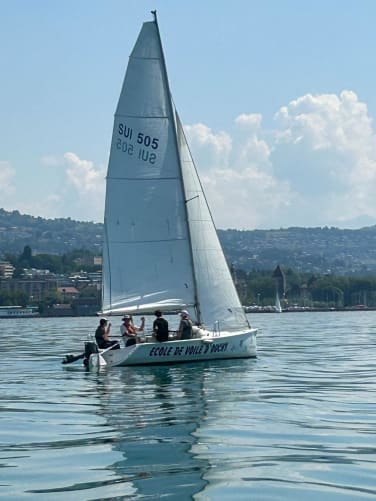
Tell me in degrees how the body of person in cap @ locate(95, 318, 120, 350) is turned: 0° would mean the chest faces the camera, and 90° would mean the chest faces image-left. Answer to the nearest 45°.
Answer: approximately 270°

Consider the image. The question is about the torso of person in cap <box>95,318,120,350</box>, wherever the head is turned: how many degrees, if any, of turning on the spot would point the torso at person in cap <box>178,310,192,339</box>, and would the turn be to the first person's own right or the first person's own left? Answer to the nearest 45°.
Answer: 0° — they already face them

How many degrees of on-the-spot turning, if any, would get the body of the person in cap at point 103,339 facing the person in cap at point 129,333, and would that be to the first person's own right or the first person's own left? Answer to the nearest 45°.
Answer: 0° — they already face them
